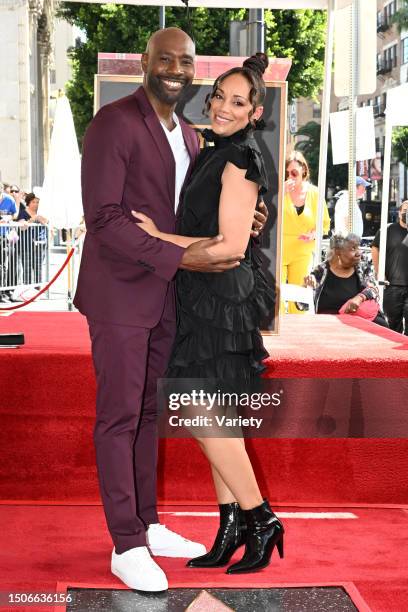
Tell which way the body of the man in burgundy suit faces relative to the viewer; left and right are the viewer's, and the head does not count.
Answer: facing the viewer and to the right of the viewer

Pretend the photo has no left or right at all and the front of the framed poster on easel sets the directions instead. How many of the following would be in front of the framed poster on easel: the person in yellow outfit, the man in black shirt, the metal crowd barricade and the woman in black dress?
1

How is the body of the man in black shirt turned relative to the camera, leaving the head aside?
toward the camera

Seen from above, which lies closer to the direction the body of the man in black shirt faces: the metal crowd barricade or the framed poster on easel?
the framed poster on easel

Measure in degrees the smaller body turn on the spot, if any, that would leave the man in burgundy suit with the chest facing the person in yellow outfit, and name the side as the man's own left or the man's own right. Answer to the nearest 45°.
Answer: approximately 135° to the man's own left

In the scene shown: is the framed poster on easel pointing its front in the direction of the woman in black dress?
yes

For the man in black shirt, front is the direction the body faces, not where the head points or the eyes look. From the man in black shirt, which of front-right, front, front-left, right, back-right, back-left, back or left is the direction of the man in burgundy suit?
front

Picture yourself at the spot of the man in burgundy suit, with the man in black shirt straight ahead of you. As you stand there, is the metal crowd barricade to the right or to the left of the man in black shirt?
left

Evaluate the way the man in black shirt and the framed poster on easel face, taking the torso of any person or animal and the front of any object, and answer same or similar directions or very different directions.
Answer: same or similar directions

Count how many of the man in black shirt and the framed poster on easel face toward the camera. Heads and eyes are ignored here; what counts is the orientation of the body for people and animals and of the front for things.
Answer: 2

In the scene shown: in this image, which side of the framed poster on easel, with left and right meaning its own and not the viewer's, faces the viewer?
front

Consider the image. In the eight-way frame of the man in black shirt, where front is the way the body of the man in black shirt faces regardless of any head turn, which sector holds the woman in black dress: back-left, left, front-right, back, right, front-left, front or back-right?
front
